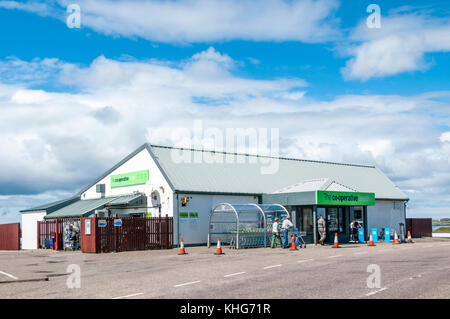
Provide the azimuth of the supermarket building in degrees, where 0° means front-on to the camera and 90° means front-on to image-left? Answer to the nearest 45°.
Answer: approximately 315°

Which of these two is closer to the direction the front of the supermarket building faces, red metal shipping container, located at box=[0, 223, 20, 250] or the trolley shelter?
the trolley shelter

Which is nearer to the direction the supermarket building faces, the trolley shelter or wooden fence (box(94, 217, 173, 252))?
the trolley shelter

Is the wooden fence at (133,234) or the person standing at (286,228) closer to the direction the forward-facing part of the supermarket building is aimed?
the person standing

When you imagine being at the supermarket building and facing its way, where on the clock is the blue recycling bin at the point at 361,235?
The blue recycling bin is roughly at 11 o'clock from the supermarket building.
